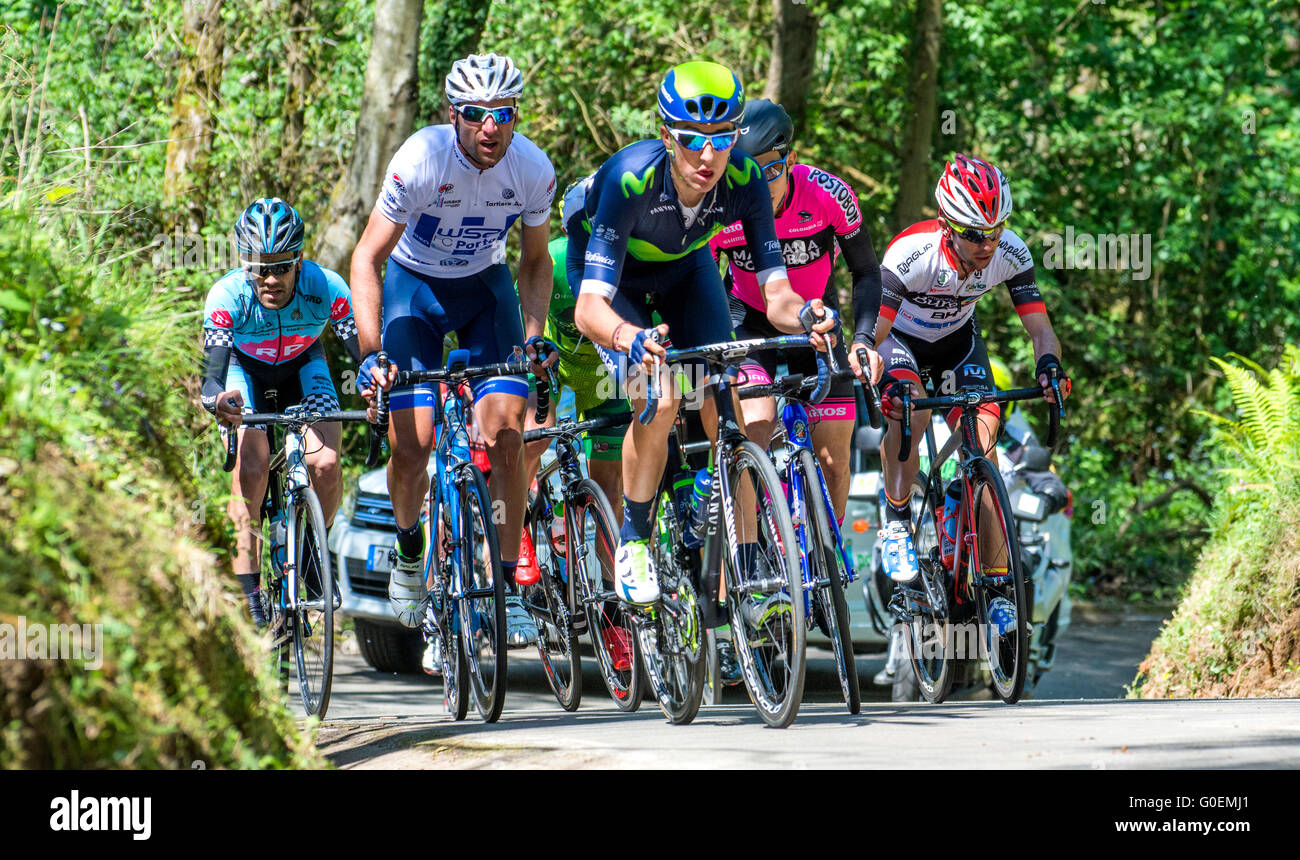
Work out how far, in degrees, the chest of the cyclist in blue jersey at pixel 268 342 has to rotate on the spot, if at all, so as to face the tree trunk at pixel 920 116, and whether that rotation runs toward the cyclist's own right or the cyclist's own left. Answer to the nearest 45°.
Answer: approximately 135° to the cyclist's own left

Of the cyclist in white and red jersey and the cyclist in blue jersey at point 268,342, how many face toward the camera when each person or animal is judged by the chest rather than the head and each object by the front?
2

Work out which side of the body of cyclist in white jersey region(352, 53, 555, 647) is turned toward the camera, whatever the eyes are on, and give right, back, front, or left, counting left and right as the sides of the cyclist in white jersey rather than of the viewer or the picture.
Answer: front

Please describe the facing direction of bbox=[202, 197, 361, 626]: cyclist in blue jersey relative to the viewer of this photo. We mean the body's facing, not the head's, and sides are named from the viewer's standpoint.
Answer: facing the viewer

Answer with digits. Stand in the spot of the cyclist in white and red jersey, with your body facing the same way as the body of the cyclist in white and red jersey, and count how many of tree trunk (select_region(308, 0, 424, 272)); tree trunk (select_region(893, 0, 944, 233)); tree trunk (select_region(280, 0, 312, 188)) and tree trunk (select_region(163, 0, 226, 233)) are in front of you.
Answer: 0

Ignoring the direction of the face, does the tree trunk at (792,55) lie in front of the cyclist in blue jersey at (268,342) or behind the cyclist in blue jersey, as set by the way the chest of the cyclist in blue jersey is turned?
behind

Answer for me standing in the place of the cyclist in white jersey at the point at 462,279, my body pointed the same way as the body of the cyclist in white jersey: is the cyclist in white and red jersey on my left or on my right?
on my left

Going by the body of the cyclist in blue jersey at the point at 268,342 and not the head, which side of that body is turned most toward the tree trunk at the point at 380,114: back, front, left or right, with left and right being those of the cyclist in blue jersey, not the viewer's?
back

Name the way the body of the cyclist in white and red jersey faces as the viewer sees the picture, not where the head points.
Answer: toward the camera

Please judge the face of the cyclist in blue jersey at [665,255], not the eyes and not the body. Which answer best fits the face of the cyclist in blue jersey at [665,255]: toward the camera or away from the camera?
toward the camera

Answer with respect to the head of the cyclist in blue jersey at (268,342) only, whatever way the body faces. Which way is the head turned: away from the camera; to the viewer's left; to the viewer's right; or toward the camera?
toward the camera

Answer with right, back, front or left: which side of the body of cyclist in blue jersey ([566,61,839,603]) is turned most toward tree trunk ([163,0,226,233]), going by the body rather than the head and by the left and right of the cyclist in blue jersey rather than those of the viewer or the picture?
back

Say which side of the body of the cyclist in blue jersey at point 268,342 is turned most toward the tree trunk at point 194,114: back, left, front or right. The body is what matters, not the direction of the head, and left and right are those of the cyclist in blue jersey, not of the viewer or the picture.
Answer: back

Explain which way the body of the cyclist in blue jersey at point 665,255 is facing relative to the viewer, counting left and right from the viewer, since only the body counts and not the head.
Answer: facing the viewer and to the right of the viewer

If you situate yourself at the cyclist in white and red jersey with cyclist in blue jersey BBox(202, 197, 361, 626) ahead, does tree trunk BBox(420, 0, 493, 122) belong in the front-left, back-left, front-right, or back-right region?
front-right
